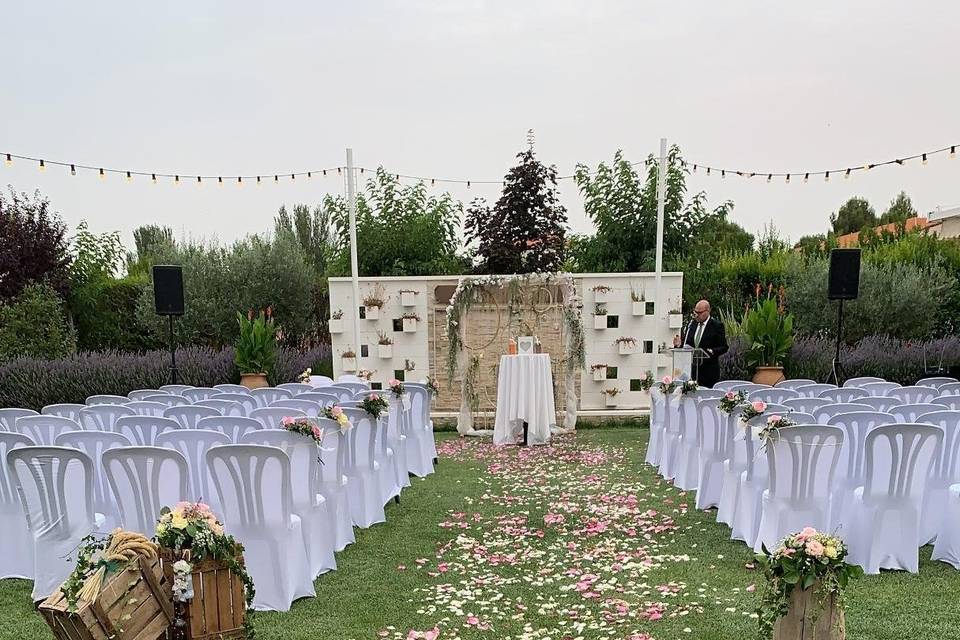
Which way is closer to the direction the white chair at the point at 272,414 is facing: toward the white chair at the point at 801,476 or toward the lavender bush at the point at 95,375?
the lavender bush

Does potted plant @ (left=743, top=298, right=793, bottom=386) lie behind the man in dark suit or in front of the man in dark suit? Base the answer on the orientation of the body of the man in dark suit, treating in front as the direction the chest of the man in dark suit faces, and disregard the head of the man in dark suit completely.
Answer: behind

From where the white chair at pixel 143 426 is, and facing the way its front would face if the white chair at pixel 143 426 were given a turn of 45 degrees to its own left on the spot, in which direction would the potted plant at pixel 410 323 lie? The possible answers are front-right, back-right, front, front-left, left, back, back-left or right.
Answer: front-right

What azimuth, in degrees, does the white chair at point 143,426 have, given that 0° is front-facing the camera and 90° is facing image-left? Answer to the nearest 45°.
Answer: approximately 225°

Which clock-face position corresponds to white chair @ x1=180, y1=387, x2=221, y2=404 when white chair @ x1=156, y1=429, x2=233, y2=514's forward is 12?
white chair @ x1=180, y1=387, x2=221, y2=404 is roughly at 12 o'clock from white chair @ x1=156, y1=429, x2=233, y2=514.

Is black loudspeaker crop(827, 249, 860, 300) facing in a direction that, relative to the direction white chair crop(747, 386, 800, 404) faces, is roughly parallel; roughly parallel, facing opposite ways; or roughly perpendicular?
roughly parallel, facing opposite ways

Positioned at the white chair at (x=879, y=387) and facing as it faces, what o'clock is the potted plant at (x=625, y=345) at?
The potted plant is roughly at 10 o'clock from the white chair.

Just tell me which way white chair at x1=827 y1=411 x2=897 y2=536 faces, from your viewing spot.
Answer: facing away from the viewer

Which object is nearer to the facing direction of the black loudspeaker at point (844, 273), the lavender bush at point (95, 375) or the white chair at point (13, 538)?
the white chair

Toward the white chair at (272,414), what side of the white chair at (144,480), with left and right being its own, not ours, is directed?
front

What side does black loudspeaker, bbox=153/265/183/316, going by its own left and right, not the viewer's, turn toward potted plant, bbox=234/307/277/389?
left

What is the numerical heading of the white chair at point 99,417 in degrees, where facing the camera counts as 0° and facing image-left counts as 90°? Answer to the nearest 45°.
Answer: approximately 225°

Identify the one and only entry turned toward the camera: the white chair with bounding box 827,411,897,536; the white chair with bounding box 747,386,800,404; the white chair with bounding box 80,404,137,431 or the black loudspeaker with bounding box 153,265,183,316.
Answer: the black loudspeaker

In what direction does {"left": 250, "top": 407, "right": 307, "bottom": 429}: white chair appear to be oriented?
away from the camera

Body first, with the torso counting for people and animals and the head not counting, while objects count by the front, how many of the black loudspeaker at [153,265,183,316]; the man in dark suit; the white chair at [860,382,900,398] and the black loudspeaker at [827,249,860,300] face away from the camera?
1

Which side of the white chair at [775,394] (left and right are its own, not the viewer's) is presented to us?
back

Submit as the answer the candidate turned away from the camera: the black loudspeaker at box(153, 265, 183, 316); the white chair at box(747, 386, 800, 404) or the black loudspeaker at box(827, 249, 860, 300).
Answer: the white chair

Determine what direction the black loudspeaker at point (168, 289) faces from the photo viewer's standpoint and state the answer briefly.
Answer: facing the viewer

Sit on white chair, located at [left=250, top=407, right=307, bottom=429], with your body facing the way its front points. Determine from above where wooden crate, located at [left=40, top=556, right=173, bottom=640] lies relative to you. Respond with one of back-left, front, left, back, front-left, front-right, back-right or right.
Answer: back
